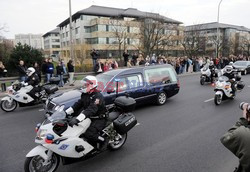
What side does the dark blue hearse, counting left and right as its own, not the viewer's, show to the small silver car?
back

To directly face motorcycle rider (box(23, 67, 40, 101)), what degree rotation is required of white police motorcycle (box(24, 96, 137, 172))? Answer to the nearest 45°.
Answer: approximately 135° to its right

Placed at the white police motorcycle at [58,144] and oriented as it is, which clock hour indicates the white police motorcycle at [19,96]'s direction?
the white police motorcycle at [19,96] is roughly at 4 o'clock from the white police motorcycle at [58,144].

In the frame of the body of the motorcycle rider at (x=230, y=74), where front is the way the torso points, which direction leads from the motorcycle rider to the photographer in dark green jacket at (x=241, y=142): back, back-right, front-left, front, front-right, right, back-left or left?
front-left

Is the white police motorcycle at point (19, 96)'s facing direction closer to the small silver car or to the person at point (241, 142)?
the person

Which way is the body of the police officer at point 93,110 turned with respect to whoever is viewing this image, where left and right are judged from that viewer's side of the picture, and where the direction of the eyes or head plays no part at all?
facing the viewer and to the left of the viewer

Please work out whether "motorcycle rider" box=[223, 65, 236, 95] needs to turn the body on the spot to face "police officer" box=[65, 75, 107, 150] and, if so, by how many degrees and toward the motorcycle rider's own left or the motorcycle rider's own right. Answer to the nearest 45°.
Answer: approximately 45° to the motorcycle rider's own left

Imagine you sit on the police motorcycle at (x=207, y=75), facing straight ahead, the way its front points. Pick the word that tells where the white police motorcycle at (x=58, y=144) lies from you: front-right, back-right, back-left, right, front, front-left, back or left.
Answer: front-left

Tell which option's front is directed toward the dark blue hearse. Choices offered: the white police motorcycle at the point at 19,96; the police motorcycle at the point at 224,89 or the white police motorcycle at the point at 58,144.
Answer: the police motorcycle

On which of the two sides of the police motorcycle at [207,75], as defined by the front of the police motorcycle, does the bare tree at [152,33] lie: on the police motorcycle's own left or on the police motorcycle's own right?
on the police motorcycle's own right

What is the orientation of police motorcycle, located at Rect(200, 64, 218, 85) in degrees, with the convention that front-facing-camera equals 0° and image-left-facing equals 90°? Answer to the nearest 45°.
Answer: approximately 45°

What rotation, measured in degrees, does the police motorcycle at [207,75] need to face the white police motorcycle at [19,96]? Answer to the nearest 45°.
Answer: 0° — it already faces it

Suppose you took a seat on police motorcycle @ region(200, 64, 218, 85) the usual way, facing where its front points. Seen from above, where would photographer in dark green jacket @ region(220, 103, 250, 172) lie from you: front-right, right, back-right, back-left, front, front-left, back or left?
front-left

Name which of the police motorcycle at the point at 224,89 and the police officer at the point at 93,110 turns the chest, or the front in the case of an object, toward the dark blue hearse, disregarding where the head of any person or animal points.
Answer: the police motorcycle
